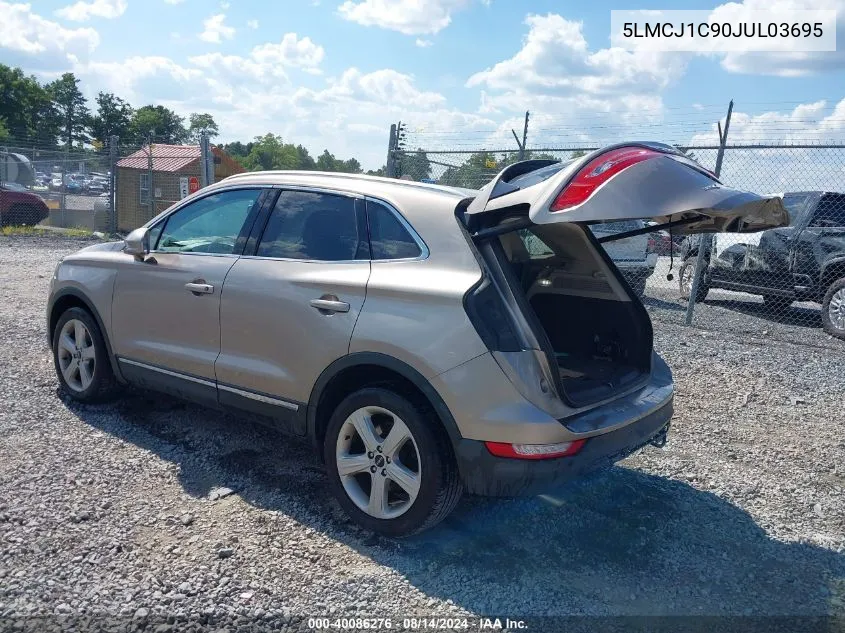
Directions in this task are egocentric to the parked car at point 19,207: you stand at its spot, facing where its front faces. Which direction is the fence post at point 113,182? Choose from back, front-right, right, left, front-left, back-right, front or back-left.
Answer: front-right

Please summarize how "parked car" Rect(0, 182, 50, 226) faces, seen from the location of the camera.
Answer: facing to the right of the viewer

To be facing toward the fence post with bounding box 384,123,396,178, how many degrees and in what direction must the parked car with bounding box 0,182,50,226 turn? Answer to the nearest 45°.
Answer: approximately 90° to its right

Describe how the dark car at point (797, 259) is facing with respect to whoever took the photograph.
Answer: facing away from the viewer and to the left of the viewer

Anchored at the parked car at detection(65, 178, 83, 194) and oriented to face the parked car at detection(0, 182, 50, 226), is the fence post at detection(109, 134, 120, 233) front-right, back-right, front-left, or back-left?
front-left

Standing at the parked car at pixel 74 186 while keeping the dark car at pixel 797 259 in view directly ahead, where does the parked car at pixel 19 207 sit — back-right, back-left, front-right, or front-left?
front-right

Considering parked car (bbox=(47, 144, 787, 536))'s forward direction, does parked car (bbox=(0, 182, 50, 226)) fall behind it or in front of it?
in front
